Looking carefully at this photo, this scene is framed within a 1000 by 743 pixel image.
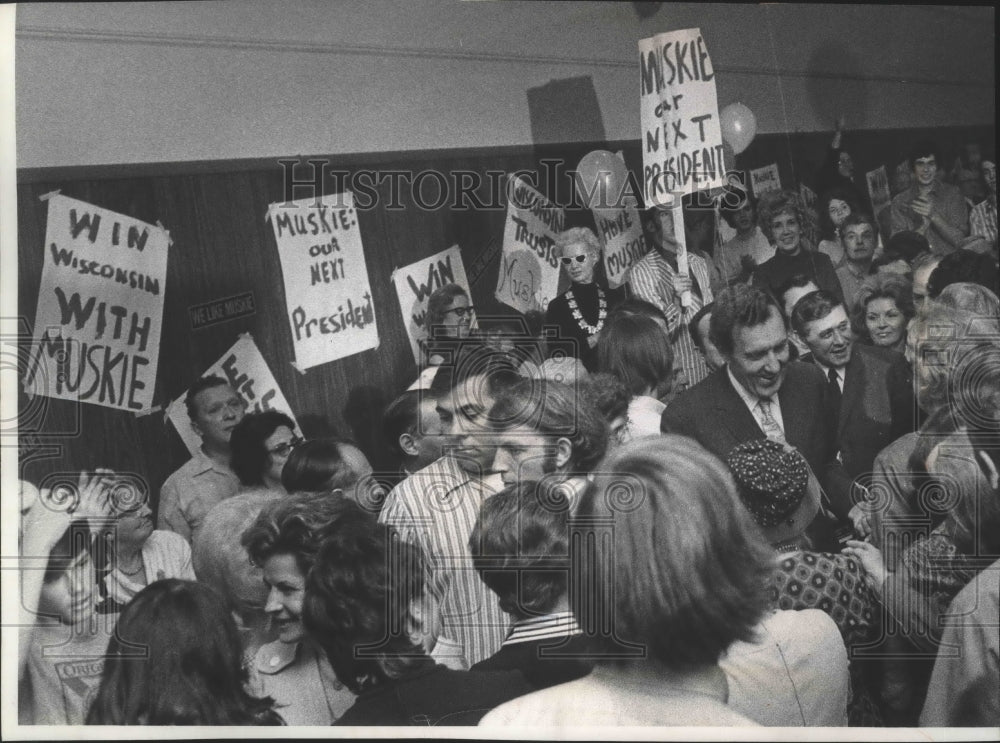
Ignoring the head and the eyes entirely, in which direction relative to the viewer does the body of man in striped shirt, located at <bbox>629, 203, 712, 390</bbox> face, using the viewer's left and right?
facing the viewer and to the right of the viewer

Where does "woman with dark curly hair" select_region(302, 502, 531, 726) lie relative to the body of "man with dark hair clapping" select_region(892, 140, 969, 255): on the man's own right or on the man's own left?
on the man's own right

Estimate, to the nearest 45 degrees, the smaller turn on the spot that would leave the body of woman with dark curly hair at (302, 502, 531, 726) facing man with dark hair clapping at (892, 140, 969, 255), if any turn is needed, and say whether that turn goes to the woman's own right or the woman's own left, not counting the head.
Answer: approximately 45° to the woman's own right

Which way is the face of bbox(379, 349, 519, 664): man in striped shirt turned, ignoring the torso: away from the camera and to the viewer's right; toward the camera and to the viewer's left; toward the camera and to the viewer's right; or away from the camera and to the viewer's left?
toward the camera and to the viewer's right

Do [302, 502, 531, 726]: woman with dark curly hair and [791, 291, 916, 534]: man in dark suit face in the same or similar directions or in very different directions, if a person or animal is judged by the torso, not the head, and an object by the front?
very different directions

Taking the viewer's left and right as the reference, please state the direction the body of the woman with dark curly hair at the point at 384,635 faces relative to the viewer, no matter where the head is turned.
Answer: facing away from the viewer and to the right of the viewer

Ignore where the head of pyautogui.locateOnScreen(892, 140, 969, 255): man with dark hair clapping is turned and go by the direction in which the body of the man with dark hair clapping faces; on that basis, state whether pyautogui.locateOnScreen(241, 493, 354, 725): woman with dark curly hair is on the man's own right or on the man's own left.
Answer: on the man's own right
